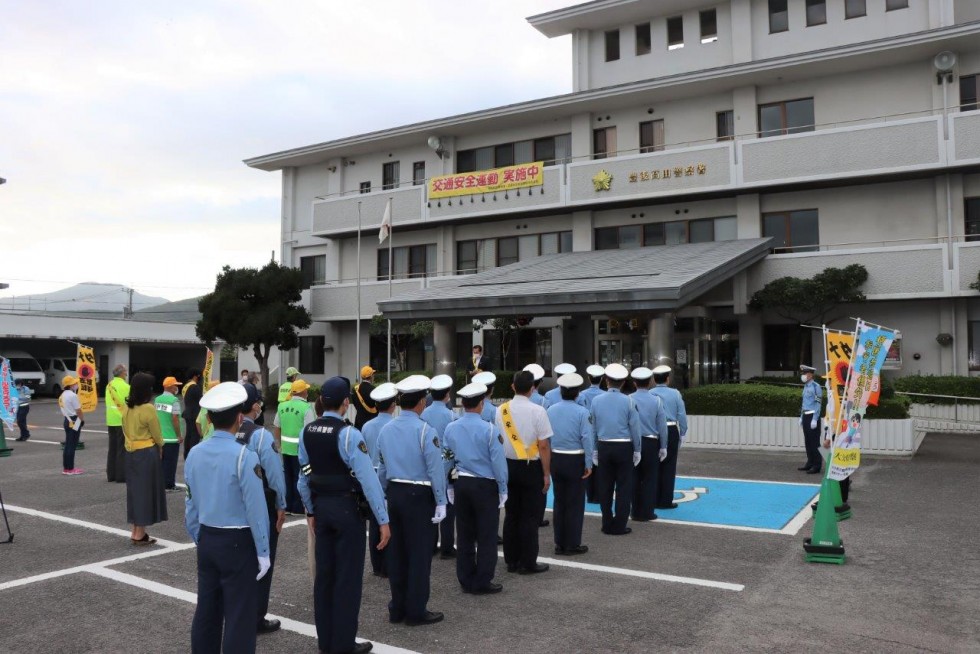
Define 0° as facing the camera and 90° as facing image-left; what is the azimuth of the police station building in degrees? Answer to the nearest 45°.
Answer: approximately 45°

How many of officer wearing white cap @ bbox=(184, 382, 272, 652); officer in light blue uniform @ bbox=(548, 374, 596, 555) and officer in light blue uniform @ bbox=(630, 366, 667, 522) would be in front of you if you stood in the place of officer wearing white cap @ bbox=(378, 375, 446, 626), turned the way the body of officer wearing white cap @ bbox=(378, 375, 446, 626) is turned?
2

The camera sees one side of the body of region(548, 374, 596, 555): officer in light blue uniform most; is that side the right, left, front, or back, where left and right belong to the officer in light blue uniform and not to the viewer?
back

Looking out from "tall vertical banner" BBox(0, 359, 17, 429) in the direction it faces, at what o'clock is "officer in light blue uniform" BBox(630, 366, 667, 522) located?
The officer in light blue uniform is roughly at 11 o'clock from the tall vertical banner.

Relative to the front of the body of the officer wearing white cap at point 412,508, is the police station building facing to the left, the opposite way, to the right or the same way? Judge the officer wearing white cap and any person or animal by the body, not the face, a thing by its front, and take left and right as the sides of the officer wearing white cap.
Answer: the opposite way

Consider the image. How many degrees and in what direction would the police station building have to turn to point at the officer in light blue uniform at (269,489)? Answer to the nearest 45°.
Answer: approximately 45° to its left

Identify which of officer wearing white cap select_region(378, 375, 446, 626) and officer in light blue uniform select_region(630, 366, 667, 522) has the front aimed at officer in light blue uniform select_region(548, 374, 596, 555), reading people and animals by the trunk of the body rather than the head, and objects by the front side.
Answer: the officer wearing white cap

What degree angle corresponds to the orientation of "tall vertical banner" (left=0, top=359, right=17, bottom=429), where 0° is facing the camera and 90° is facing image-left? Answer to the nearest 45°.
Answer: approximately 0°

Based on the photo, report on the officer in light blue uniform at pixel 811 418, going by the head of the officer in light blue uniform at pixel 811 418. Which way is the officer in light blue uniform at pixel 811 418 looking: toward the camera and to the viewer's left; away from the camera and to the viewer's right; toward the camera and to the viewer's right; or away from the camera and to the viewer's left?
toward the camera and to the viewer's left

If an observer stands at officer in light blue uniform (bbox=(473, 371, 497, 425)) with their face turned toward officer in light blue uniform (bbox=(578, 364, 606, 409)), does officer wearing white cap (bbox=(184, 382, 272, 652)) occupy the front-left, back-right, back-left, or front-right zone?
back-right

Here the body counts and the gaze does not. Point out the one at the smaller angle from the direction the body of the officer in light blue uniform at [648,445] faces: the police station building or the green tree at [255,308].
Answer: the police station building

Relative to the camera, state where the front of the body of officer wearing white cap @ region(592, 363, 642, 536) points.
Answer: away from the camera

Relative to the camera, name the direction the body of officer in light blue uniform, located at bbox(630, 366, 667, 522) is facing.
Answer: away from the camera

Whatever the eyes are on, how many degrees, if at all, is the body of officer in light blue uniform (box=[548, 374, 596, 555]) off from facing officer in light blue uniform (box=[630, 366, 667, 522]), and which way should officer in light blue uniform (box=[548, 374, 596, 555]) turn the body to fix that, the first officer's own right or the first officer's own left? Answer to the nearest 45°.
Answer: approximately 45° to the first officer's own right

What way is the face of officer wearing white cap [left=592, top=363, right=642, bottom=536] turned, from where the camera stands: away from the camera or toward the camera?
away from the camera

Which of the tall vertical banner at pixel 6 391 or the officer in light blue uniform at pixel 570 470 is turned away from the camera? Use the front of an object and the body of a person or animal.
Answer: the officer in light blue uniform
